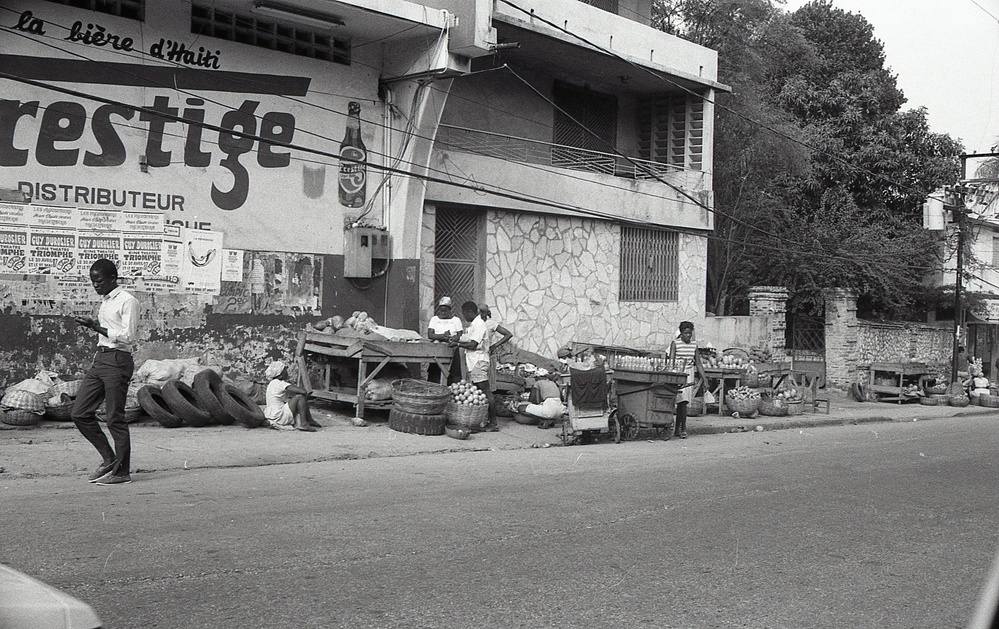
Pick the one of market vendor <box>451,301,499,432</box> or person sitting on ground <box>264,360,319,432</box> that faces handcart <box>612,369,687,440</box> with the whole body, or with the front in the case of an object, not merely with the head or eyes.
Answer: the person sitting on ground

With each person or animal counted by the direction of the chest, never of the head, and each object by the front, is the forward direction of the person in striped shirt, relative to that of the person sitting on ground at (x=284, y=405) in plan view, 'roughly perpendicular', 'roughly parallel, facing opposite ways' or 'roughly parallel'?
roughly perpendicular

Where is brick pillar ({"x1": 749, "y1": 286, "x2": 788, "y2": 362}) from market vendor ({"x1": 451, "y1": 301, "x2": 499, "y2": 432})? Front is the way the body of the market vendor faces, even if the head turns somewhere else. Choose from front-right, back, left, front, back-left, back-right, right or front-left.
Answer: back-right

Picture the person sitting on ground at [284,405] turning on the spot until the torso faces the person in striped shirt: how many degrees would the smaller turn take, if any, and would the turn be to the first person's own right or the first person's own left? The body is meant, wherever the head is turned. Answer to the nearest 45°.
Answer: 0° — they already face them

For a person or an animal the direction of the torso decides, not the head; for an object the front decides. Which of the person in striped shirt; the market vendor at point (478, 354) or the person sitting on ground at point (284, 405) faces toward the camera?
the person in striped shirt

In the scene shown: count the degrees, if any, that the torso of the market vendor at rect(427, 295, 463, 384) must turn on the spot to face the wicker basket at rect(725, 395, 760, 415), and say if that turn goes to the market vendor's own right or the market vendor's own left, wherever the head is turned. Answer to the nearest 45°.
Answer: approximately 135° to the market vendor's own left

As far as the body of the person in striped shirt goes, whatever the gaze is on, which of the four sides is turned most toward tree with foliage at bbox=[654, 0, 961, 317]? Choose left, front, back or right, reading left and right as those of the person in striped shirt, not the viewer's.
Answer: back

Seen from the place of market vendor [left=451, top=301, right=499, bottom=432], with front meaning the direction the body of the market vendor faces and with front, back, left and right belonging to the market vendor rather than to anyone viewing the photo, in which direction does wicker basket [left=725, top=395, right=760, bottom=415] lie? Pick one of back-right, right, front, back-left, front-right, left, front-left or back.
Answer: back-right

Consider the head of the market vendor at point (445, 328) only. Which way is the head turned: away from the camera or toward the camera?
toward the camera

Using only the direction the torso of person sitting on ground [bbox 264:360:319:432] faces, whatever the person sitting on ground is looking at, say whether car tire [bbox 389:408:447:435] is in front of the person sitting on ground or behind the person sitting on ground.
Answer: in front

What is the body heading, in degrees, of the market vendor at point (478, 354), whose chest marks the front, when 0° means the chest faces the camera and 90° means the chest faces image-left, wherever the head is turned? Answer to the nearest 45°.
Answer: approximately 90°

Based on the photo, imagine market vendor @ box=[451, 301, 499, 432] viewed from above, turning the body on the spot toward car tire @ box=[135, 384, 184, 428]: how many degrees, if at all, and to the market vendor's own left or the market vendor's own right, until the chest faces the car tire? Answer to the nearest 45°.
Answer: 0° — they already face it

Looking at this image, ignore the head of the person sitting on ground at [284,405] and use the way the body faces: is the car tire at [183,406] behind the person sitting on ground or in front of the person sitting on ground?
behind

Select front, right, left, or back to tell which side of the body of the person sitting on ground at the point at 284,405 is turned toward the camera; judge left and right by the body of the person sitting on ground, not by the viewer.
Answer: right

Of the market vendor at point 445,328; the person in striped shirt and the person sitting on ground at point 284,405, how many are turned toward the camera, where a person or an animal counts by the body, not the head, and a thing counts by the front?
2

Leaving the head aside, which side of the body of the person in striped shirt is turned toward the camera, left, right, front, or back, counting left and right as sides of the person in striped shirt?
front

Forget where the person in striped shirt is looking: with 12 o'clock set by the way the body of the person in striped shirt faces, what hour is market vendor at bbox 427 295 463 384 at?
The market vendor is roughly at 4 o'clock from the person in striped shirt.
